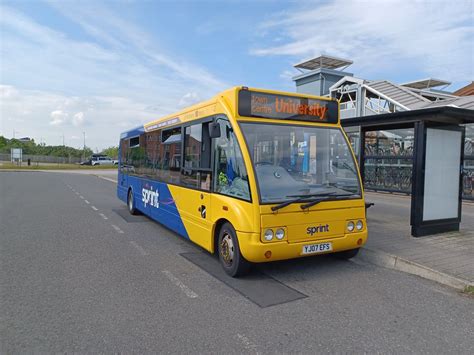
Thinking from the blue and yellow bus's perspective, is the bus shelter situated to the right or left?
on its left

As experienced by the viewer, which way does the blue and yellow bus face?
facing the viewer and to the right of the viewer
